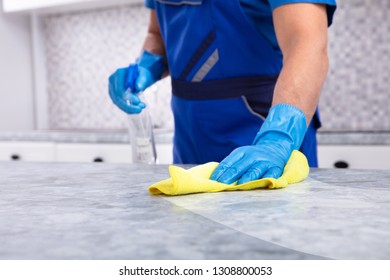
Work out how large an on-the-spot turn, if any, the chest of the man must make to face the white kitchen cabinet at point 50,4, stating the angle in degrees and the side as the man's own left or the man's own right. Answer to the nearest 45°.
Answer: approximately 90° to the man's own right

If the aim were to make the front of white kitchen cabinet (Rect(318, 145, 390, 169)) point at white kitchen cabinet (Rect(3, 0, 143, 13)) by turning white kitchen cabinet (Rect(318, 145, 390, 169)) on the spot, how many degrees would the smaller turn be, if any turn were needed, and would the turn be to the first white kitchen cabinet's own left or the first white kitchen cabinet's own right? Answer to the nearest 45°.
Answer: approximately 90° to the first white kitchen cabinet's own right

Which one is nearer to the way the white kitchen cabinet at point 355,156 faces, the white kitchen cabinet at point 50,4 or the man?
the man

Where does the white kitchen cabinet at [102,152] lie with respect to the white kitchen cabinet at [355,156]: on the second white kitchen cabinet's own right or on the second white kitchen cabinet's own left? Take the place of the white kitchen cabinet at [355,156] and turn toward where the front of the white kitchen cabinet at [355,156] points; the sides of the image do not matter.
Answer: on the second white kitchen cabinet's own right

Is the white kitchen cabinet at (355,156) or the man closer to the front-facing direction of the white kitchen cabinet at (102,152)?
the man

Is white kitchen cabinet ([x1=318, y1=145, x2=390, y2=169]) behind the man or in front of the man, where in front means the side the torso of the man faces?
behind

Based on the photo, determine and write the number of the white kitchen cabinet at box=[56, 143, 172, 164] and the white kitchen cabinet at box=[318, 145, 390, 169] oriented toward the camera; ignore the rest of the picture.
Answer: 2

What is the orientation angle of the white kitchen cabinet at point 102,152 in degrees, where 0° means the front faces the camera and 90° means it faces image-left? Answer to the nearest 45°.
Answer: approximately 0°
